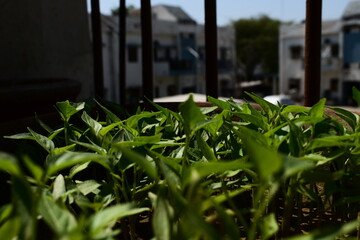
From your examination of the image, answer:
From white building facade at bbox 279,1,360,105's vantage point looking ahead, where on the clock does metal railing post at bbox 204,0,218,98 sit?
The metal railing post is roughly at 12 o'clock from the white building facade.

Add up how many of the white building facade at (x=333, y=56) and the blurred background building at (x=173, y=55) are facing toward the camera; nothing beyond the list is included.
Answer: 2

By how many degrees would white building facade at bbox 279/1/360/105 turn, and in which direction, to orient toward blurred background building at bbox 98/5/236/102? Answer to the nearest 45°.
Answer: approximately 90° to its right

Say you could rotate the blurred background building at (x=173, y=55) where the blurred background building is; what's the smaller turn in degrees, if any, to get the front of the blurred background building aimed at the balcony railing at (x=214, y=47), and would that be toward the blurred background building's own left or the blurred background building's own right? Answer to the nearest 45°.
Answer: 0° — it already faces it

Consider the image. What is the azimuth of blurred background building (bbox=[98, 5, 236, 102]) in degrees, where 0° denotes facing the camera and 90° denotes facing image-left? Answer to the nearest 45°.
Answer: approximately 0°

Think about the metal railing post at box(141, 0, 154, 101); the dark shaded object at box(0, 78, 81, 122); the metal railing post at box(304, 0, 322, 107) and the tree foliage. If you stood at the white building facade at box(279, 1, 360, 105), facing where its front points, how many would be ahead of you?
3

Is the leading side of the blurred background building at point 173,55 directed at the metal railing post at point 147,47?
yes

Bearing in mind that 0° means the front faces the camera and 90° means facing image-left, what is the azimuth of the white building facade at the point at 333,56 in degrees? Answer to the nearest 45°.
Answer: approximately 0°

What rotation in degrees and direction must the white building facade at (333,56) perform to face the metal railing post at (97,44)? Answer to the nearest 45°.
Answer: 0° — it already faces it

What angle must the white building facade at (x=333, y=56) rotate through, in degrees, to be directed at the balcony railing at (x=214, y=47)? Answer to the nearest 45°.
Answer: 0° — it already faces it

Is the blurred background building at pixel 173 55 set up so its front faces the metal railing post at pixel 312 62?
yes

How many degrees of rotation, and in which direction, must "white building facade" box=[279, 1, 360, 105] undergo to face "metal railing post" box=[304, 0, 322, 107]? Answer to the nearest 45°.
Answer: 0° — it already faces it

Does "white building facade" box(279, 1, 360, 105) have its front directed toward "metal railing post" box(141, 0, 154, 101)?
yes
